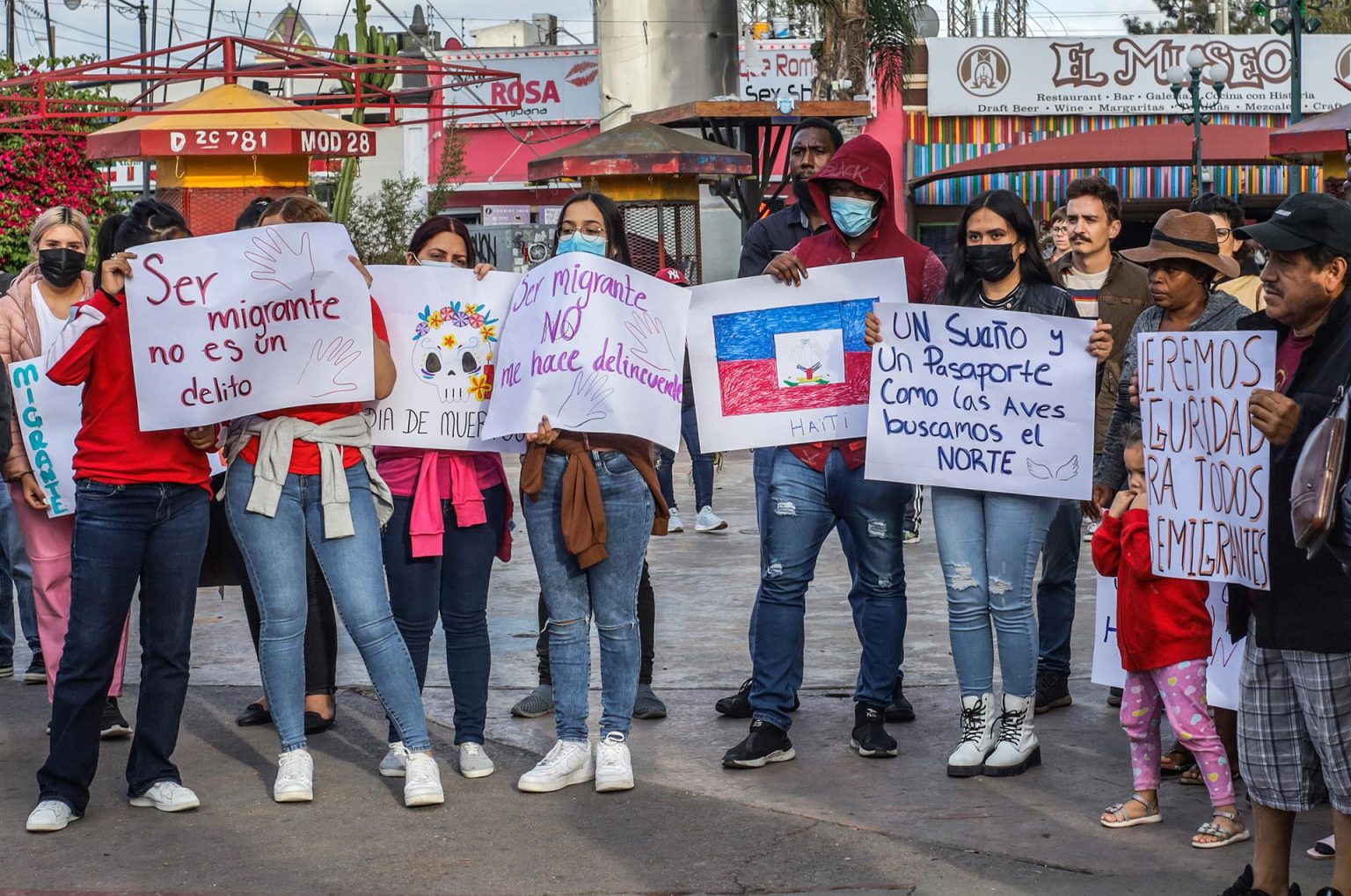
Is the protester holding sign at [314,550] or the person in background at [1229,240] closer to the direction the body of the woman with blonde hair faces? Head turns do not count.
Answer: the protester holding sign

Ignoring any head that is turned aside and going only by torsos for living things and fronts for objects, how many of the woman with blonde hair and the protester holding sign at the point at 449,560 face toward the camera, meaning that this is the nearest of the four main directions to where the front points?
2

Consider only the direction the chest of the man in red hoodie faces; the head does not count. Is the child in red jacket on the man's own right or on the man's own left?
on the man's own left

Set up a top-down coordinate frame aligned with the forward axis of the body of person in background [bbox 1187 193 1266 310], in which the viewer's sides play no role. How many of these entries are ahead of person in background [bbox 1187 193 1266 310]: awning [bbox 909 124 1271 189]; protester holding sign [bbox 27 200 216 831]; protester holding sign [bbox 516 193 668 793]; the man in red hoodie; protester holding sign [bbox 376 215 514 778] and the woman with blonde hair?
5

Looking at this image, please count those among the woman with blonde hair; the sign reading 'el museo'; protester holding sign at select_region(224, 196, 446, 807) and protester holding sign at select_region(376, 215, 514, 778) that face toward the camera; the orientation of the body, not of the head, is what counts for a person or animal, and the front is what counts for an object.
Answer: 4

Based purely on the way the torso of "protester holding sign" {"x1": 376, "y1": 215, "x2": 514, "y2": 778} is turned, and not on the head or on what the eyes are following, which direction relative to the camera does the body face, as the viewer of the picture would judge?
toward the camera

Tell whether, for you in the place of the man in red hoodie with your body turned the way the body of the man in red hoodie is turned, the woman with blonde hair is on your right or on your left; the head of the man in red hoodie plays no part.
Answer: on your right

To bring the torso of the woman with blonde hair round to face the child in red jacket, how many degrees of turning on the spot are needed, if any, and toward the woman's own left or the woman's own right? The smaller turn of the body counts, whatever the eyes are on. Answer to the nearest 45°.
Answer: approximately 45° to the woman's own left

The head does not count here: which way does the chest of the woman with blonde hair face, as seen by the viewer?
toward the camera

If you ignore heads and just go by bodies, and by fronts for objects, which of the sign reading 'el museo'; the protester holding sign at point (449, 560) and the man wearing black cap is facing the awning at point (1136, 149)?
the sign reading 'el museo'

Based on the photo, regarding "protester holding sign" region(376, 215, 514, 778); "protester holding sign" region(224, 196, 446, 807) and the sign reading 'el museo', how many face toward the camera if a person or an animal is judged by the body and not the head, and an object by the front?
3

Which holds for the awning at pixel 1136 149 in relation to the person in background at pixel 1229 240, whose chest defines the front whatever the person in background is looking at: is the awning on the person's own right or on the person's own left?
on the person's own right
